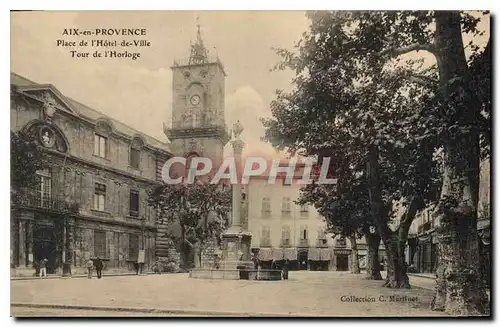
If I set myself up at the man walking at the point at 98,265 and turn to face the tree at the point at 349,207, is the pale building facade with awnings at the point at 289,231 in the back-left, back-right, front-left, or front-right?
front-left

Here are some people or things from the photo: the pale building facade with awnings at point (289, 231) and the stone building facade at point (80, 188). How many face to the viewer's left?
0

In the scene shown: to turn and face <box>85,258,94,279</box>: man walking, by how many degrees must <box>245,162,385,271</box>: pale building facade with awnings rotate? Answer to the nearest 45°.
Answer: approximately 45° to its right

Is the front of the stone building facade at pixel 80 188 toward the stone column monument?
no

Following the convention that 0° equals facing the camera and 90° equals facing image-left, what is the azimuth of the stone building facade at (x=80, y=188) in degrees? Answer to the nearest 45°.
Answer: approximately 315°

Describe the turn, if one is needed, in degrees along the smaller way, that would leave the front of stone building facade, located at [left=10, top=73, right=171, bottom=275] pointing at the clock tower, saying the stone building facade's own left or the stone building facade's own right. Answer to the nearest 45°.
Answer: approximately 45° to the stone building facade's own left

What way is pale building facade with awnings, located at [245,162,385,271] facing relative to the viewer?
toward the camera
